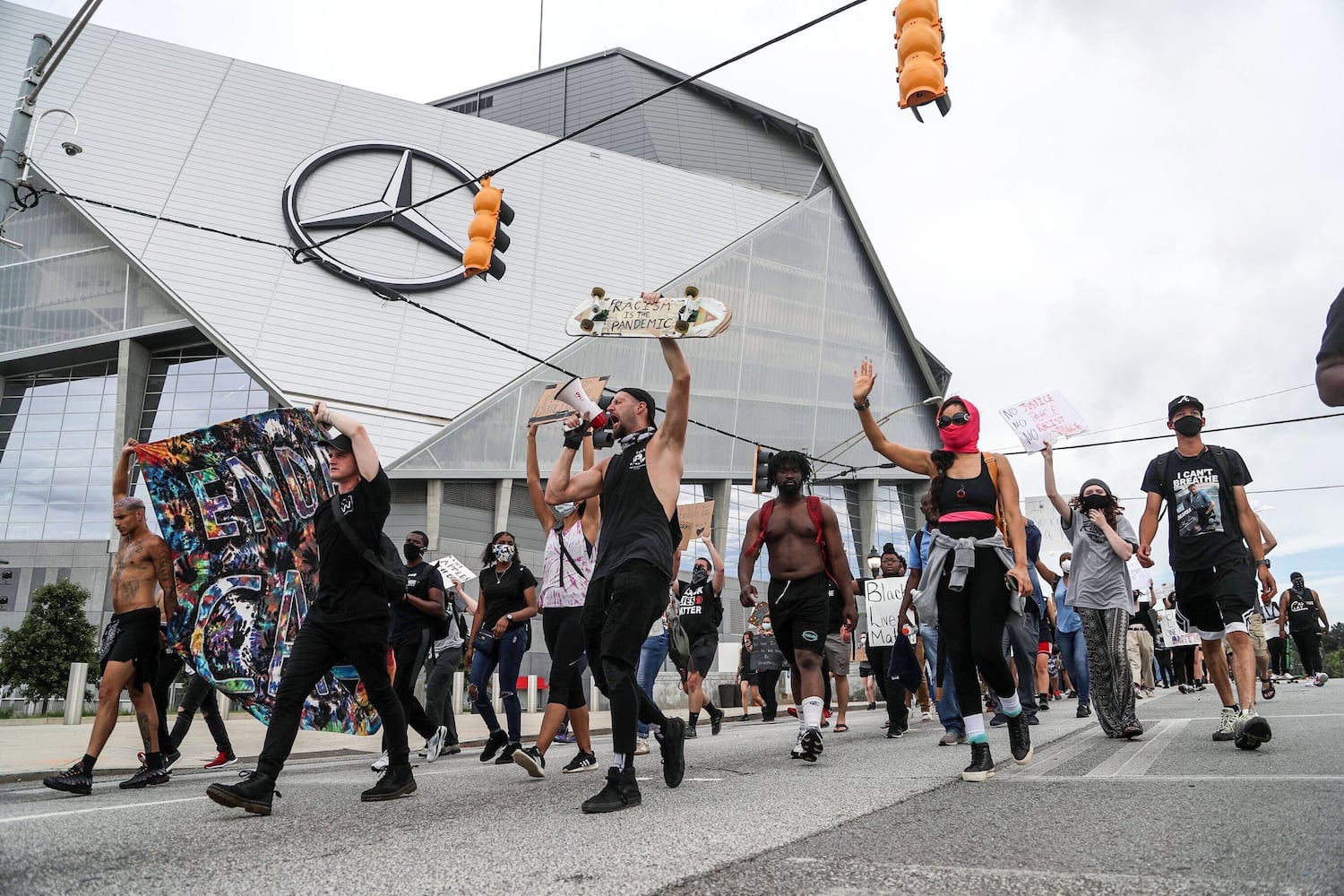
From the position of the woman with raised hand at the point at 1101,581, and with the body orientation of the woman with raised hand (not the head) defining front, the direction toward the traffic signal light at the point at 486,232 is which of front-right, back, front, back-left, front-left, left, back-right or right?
right

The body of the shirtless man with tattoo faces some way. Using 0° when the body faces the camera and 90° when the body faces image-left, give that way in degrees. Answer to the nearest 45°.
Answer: approximately 45°

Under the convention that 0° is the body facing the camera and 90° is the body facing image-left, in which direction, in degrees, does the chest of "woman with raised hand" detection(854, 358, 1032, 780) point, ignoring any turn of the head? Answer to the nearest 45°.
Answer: approximately 0°

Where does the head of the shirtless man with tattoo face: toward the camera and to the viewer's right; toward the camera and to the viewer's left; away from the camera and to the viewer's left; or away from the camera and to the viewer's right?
toward the camera and to the viewer's left

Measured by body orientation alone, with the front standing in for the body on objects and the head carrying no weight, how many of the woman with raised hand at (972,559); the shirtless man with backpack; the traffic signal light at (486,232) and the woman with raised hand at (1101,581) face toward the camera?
3

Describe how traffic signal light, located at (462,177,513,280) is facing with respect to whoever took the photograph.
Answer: facing away from the viewer and to the right of the viewer

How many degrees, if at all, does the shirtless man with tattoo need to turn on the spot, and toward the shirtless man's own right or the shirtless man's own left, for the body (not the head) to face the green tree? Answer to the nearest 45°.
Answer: approximately 135° to the shirtless man's own right

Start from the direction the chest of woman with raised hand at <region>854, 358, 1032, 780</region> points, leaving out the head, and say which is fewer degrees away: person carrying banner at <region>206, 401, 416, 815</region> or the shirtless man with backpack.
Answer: the person carrying banner

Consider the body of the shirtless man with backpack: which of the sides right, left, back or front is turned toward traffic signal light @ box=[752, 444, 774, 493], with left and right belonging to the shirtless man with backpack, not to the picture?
back

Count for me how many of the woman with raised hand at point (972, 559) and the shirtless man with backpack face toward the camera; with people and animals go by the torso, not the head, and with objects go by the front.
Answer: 2

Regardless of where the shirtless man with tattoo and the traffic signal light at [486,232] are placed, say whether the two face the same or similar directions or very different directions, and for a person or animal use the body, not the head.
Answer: very different directions

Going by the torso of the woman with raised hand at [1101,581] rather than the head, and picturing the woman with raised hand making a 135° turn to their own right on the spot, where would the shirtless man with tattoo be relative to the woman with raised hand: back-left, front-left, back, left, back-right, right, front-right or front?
left
